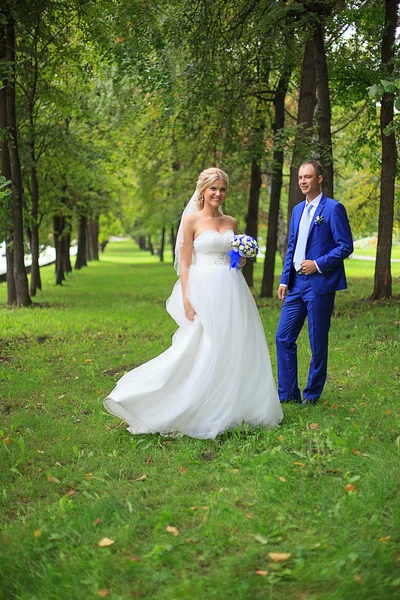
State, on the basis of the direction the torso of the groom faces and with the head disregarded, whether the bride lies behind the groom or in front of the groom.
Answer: in front

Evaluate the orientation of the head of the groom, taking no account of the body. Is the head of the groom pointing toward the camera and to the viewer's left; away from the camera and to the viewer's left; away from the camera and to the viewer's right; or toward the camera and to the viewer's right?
toward the camera and to the viewer's left

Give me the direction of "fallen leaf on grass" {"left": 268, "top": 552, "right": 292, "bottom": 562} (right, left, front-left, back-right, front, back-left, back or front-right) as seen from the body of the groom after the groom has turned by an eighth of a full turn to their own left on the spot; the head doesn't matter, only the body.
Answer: front

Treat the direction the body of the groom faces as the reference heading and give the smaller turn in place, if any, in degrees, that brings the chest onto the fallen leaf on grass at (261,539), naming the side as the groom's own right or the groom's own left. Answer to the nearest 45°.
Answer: approximately 45° to the groom's own left

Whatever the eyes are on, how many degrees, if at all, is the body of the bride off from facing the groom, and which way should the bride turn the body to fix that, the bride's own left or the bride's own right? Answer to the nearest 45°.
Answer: approximately 90° to the bride's own left

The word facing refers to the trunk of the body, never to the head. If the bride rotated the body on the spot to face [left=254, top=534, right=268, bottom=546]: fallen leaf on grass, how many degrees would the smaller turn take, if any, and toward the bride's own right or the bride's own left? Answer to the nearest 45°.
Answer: approximately 45° to the bride's own right

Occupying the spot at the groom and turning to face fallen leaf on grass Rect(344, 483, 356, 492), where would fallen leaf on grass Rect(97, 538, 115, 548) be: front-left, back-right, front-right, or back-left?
front-right

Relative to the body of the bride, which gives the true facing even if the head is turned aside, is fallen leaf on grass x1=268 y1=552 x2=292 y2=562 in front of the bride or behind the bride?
in front

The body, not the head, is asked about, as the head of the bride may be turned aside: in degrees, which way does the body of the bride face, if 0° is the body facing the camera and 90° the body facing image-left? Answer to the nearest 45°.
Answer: approximately 315°

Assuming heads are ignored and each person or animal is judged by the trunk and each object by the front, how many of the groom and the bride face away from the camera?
0

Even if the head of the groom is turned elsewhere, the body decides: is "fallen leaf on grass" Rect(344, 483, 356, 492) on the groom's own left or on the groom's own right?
on the groom's own left

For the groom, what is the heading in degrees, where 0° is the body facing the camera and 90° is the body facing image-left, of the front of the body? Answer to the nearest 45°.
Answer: approximately 45°
